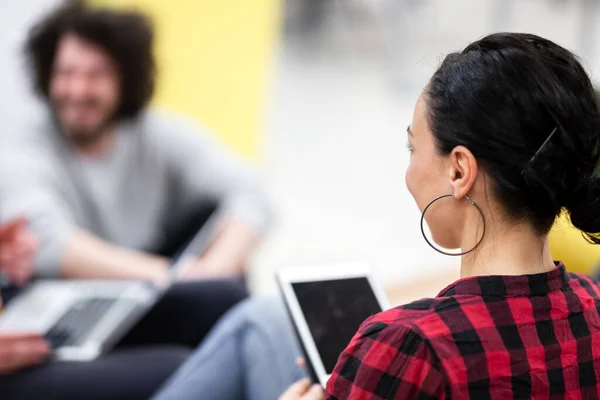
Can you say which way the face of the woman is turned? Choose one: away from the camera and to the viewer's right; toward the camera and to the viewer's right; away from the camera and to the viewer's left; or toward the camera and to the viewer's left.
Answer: away from the camera and to the viewer's left

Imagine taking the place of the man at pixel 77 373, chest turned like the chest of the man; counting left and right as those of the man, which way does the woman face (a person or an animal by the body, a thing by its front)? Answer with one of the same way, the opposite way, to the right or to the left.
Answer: to the left

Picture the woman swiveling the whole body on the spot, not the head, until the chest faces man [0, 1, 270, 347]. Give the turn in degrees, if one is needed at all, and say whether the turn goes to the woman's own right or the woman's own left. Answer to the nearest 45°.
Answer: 0° — they already face them

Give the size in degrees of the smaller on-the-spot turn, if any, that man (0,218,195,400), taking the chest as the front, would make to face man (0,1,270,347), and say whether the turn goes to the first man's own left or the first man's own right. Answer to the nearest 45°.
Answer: approximately 90° to the first man's own left

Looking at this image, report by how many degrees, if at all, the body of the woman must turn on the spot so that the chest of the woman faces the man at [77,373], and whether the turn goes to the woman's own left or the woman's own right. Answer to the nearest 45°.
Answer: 0° — they already face them

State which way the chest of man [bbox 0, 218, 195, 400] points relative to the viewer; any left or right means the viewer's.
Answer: facing to the right of the viewer

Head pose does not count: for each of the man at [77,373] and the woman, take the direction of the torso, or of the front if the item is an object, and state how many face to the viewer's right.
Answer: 1

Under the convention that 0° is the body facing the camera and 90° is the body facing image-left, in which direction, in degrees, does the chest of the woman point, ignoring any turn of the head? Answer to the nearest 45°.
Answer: approximately 135°
